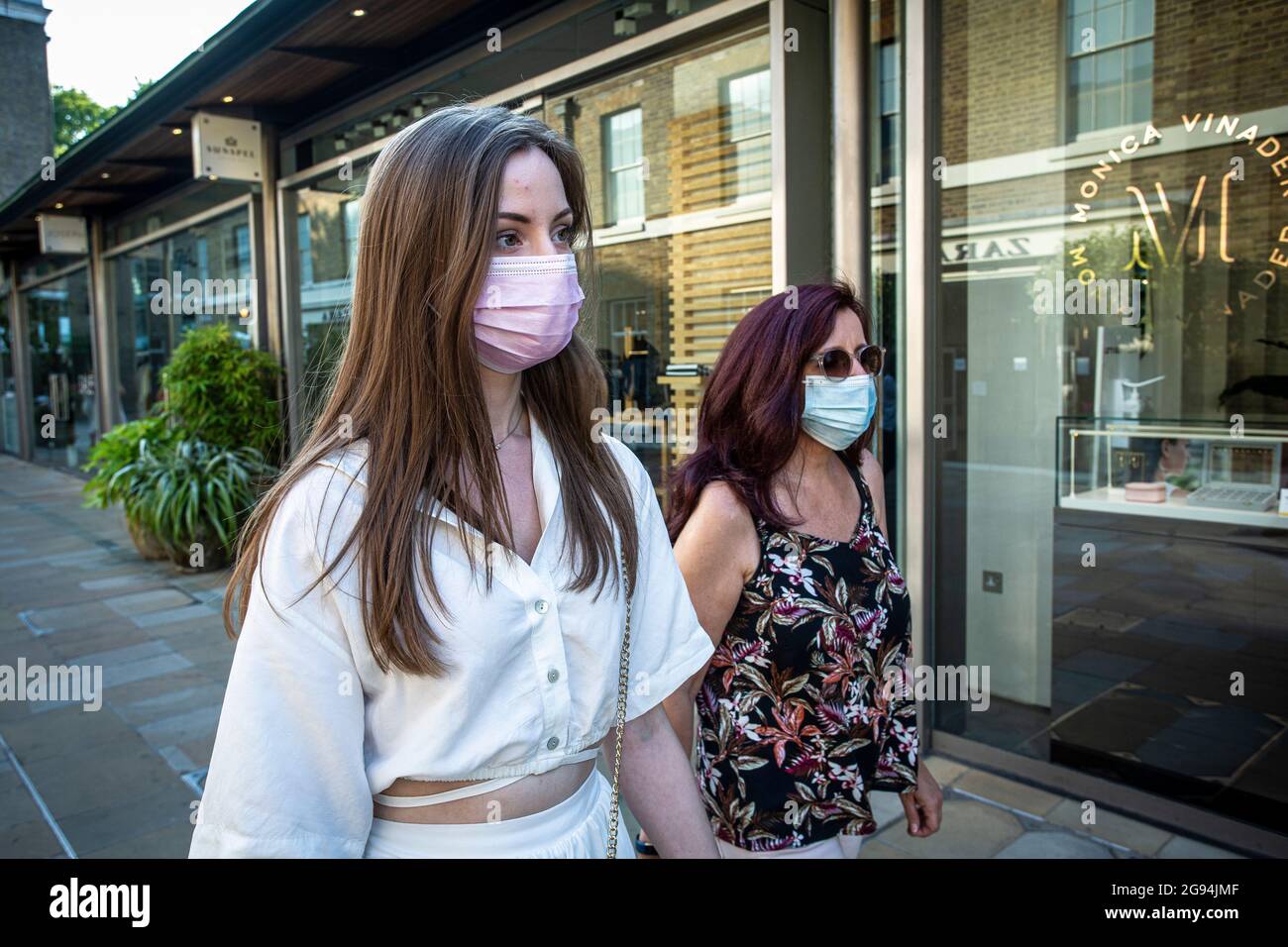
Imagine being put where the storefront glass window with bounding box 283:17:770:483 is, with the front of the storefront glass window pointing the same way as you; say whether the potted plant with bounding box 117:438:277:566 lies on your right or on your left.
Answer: on your right

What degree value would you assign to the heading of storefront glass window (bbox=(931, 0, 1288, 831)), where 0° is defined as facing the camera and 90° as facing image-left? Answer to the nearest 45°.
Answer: approximately 45°

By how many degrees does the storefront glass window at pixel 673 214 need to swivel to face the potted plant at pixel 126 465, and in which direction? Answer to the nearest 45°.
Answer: approximately 90° to its right

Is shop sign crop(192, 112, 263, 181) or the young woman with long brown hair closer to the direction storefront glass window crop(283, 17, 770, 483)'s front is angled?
the young woman with long brown hair

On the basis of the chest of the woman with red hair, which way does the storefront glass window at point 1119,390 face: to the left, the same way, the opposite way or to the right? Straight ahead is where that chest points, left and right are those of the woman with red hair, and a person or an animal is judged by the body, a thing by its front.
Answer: to the right

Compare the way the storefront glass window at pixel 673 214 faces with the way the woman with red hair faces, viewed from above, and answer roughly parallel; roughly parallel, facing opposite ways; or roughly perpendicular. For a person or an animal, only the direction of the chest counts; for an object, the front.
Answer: roughly perpendicular

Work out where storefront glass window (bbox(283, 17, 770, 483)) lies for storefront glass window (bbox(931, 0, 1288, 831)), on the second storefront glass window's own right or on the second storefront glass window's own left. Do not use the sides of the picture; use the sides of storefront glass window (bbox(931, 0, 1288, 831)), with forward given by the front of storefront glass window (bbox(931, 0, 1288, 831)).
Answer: on the second storefront glass window's own right

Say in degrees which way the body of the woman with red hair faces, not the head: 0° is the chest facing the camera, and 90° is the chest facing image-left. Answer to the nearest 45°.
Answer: approximately 315°

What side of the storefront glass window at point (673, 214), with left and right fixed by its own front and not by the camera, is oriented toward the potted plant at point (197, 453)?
right

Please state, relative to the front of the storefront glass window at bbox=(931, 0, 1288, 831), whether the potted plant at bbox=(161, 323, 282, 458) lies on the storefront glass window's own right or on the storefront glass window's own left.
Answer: on the storefront glass window's own right
